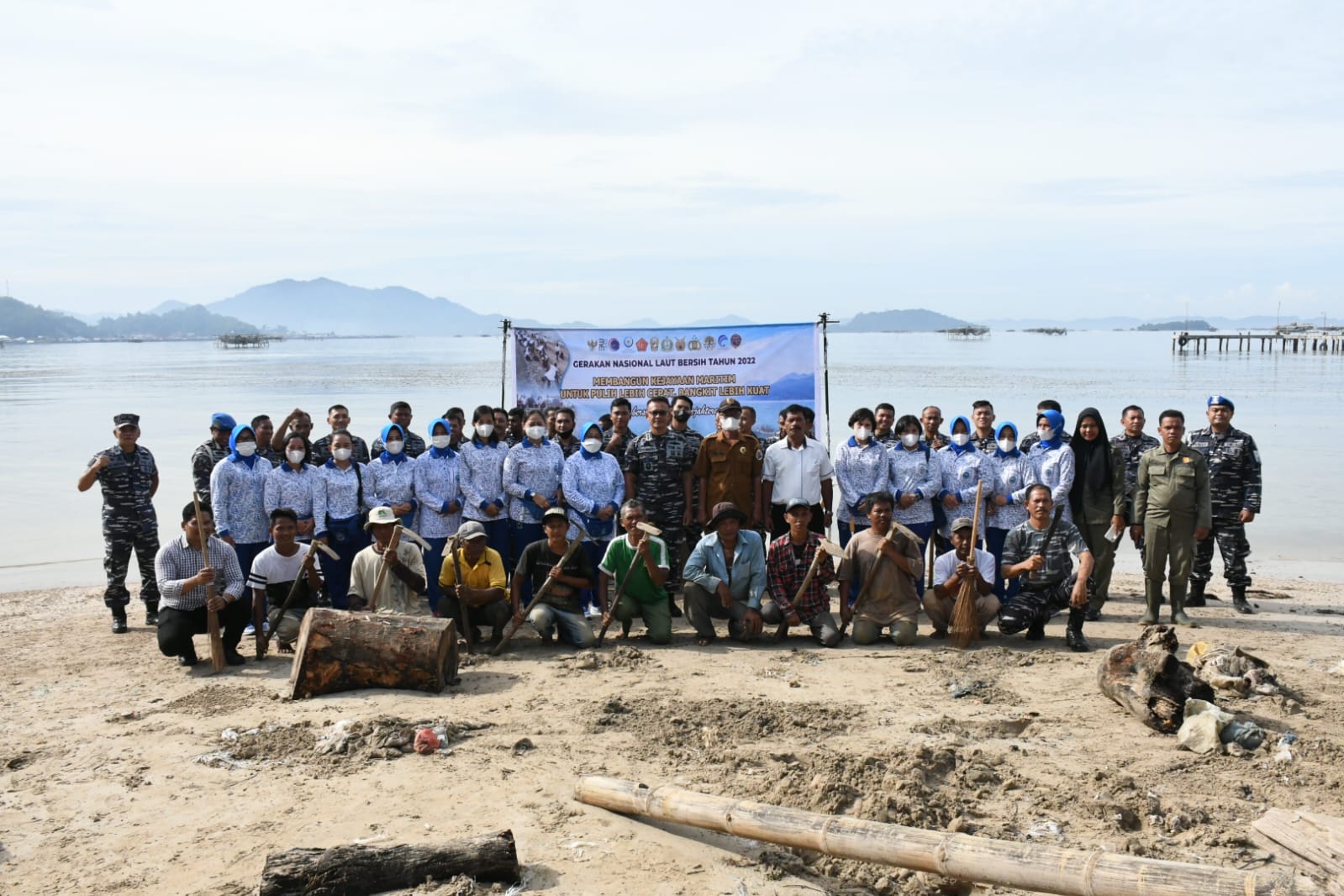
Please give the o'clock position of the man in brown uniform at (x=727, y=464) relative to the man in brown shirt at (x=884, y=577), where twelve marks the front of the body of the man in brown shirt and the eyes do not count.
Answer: The man in brown uniform is roughly at 4 o'clock from the man in brown shirt.

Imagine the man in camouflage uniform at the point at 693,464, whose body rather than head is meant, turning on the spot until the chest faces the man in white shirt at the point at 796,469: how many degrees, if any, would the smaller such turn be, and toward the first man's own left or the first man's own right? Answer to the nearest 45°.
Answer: approximately 90° to the first man's own left

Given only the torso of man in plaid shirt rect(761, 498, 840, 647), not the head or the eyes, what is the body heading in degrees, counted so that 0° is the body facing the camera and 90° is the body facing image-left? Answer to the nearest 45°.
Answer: approximately 0°

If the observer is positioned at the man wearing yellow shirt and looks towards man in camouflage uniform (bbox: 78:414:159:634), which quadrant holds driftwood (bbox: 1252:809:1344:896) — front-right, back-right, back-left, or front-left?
back-left

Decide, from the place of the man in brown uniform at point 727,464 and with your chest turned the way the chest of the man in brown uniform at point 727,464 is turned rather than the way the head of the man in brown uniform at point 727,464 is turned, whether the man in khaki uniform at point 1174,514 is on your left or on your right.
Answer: on your left

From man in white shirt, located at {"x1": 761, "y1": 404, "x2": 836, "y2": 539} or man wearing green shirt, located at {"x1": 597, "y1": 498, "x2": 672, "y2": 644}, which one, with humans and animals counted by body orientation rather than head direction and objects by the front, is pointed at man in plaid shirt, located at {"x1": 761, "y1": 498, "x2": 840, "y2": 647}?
the man in white shirt
